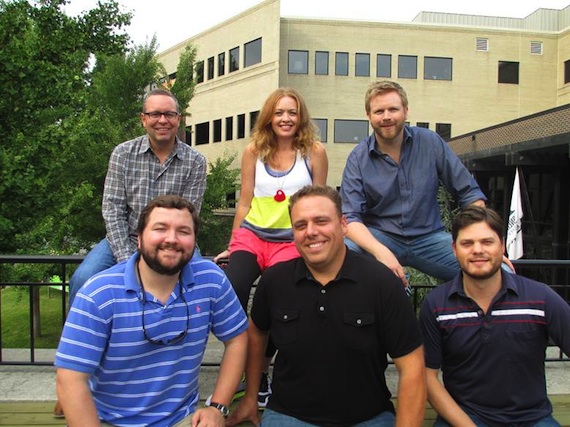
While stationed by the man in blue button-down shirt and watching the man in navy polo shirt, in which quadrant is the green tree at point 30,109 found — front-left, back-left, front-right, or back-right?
back-right

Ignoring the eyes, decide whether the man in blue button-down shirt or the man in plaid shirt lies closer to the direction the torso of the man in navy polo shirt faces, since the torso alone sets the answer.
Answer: the man in plaid shirt

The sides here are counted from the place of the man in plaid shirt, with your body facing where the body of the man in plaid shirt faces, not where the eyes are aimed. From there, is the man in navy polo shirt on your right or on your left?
on your left

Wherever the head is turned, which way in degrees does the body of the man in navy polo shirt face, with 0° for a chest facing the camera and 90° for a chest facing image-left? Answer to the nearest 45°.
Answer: approximately 0°

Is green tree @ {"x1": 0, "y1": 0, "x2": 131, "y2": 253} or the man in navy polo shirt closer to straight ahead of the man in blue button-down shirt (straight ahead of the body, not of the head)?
the man in navy polo shirt

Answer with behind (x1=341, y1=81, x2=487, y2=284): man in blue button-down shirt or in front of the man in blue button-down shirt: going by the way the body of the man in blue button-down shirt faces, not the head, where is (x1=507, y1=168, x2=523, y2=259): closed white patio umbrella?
behind

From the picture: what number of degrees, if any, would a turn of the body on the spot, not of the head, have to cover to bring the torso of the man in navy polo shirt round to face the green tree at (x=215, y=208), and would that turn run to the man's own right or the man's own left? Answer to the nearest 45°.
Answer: approximately 135° to the man's own right

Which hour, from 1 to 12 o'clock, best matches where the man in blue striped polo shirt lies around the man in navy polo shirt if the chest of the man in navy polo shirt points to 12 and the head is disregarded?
The man in blue striped polo shirt is roughly at 2 o'clock from the man in navy polo shirt.

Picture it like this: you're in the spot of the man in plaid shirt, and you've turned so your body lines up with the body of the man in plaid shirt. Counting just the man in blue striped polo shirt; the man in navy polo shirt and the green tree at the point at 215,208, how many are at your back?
1

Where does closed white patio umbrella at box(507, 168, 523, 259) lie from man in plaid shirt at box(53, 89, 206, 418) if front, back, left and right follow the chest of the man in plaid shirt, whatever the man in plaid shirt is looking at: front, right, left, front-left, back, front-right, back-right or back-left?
back-left

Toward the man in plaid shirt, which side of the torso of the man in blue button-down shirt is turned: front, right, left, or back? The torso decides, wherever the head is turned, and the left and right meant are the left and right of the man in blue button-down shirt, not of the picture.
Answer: right

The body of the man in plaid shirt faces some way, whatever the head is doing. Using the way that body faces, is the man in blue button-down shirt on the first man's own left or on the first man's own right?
on the first man's own left

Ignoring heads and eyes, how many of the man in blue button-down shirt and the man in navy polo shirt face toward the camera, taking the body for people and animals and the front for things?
2
